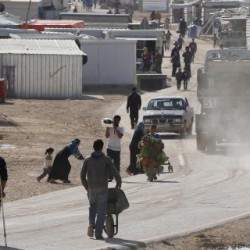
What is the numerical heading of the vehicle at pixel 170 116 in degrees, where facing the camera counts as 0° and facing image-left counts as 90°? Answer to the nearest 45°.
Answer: approximately 0°

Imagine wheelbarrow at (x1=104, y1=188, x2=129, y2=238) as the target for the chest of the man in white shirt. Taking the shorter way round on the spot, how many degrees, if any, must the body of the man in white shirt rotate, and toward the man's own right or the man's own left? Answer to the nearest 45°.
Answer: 0° — they already face it

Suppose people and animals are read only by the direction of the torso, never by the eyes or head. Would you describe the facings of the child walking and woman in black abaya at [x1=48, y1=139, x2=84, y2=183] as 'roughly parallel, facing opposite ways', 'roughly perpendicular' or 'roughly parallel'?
roughly parallel

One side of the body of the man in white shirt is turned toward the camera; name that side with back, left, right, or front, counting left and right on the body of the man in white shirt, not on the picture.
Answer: front

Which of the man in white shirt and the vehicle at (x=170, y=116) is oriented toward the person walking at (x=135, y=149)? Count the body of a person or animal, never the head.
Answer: the vehicle

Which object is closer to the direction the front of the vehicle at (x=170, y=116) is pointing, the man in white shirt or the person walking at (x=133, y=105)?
the man in white shirt
